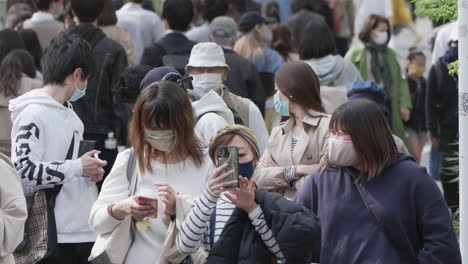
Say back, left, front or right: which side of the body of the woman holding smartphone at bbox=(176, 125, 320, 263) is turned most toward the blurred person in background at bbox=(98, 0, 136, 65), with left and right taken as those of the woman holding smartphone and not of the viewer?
back

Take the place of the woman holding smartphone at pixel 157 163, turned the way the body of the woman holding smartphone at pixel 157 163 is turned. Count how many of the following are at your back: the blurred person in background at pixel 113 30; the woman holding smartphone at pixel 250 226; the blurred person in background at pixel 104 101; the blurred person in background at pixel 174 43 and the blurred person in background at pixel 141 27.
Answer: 4

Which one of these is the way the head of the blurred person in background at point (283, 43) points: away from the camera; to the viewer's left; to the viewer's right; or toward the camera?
away from the camera

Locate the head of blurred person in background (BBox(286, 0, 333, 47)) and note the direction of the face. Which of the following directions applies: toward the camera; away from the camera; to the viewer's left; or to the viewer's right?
away from the camera

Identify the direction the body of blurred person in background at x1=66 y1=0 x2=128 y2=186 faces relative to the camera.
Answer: away from the camera

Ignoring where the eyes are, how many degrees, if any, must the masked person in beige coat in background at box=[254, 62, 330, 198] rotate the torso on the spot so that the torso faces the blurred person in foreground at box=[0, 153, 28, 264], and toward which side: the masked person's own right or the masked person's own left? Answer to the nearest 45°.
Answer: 0° — they already face them

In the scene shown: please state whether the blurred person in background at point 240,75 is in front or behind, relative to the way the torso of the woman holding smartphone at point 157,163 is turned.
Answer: behind

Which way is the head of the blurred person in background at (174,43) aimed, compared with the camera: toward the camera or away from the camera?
away from the camera

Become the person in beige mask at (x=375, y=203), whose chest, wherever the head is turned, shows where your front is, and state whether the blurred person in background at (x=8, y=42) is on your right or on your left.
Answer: on your right
